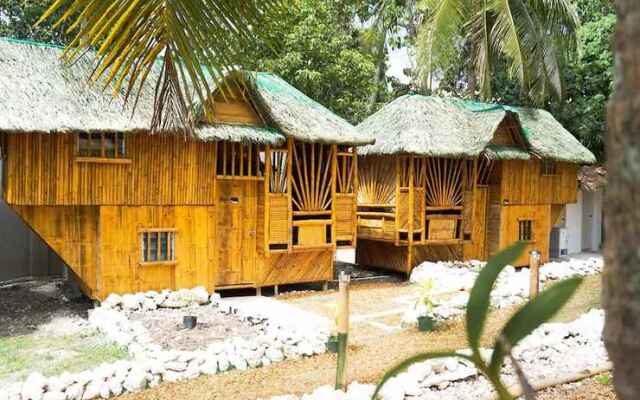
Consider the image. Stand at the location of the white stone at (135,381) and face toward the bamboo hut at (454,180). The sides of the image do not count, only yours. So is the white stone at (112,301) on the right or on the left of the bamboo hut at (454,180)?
left

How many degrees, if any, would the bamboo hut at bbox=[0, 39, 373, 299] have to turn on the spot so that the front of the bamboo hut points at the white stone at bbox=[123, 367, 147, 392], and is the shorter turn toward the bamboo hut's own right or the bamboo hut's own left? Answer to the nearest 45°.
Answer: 0° — it already faces it

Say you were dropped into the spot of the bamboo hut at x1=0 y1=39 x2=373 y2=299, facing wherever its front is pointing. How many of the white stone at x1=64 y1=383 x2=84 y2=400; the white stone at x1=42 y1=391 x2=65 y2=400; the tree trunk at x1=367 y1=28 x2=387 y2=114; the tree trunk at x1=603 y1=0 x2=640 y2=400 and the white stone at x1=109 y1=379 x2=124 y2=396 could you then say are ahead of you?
4

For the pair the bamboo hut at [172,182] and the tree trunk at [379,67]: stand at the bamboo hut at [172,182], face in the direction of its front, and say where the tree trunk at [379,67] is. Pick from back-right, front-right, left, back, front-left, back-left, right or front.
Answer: back-left

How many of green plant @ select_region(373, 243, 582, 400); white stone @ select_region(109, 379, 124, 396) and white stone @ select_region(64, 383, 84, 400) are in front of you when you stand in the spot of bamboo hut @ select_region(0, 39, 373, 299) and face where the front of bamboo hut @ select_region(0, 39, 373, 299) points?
3

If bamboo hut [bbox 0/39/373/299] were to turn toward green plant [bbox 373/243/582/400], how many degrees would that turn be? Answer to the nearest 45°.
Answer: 0° — it already faces it

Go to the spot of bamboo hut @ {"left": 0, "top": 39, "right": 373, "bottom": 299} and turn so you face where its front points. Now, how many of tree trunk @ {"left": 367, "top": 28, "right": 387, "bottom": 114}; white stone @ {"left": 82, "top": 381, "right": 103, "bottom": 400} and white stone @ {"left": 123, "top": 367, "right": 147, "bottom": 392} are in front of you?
2

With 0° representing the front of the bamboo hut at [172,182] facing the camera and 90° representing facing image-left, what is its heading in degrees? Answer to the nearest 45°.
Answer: approximately 0°
